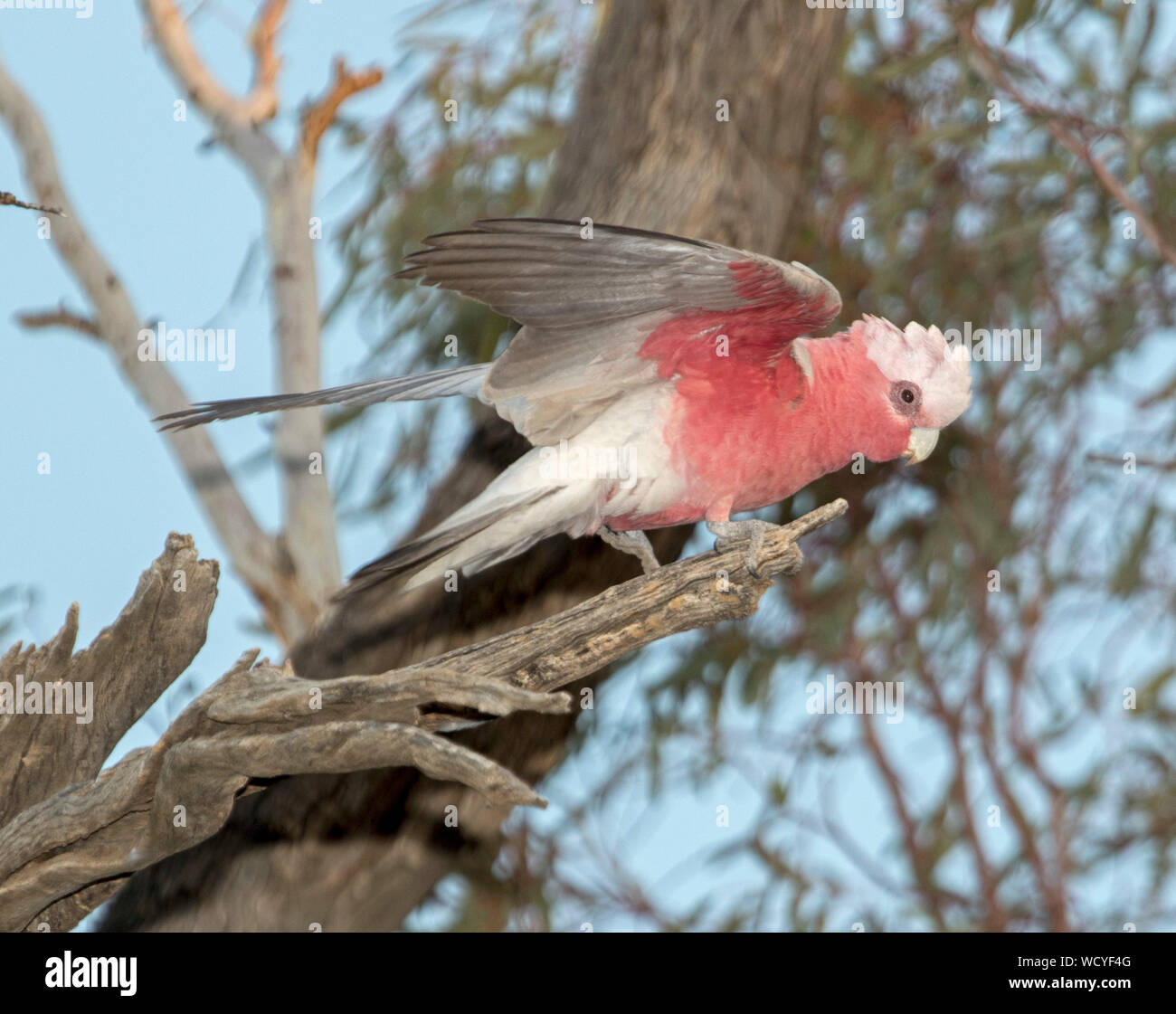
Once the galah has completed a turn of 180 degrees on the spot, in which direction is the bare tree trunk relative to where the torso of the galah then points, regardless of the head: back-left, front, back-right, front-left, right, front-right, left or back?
right

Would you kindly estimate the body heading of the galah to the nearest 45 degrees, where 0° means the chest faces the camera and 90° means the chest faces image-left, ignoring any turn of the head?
approximately 270°

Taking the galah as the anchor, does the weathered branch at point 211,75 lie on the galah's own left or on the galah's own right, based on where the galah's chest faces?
on the galah's own left
